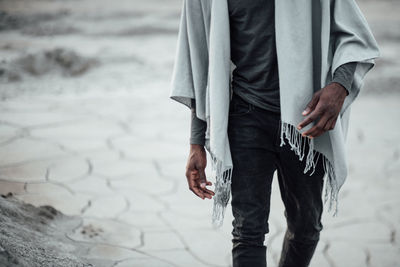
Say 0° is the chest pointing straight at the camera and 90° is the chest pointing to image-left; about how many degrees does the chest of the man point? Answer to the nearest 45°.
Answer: approximately 0°
